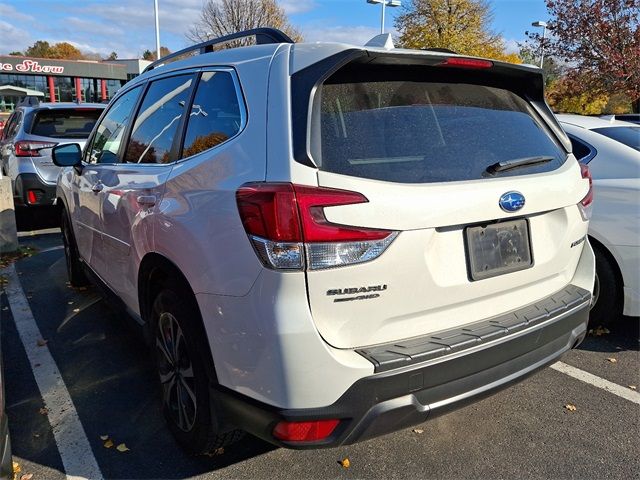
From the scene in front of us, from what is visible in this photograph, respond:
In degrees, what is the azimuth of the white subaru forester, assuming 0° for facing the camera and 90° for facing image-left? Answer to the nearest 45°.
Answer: approximately 135°

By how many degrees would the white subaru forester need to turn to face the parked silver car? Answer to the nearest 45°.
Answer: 0° — it already faces it

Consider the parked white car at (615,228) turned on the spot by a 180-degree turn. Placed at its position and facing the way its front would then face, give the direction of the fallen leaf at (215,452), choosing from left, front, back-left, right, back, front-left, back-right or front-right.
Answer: right

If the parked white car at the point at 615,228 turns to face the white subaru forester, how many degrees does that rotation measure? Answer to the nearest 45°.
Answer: approximately 135° to its left

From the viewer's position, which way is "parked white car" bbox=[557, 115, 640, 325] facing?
facing away from the viewer and to the left of the viewer

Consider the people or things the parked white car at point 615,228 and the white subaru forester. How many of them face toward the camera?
0

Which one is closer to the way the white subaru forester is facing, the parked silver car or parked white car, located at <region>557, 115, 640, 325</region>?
the parked silver car

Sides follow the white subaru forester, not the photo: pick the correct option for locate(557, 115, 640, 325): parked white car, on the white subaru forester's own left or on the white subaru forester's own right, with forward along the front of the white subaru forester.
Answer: on the white subaru forester's own right

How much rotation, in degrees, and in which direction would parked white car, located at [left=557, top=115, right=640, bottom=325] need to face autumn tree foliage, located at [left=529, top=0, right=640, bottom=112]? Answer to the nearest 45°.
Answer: approximately 45° to its right

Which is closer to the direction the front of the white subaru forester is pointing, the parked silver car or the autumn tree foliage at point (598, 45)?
the parked silver car

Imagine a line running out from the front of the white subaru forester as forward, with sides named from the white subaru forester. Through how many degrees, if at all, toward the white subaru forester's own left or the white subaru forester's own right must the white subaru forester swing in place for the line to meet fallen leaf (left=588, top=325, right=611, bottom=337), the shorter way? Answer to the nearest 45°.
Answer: approximately 90° to the white subaru forester's own right
